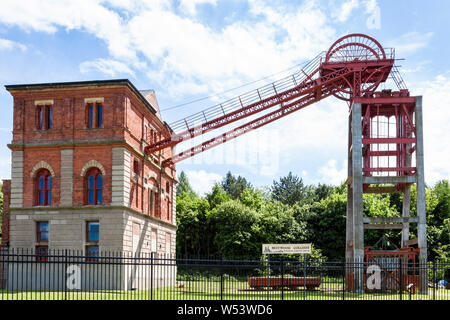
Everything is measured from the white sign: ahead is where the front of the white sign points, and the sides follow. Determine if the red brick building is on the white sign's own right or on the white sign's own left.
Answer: on the white sign's own right

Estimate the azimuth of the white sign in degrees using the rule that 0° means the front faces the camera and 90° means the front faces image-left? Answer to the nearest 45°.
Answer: approximately 0°
